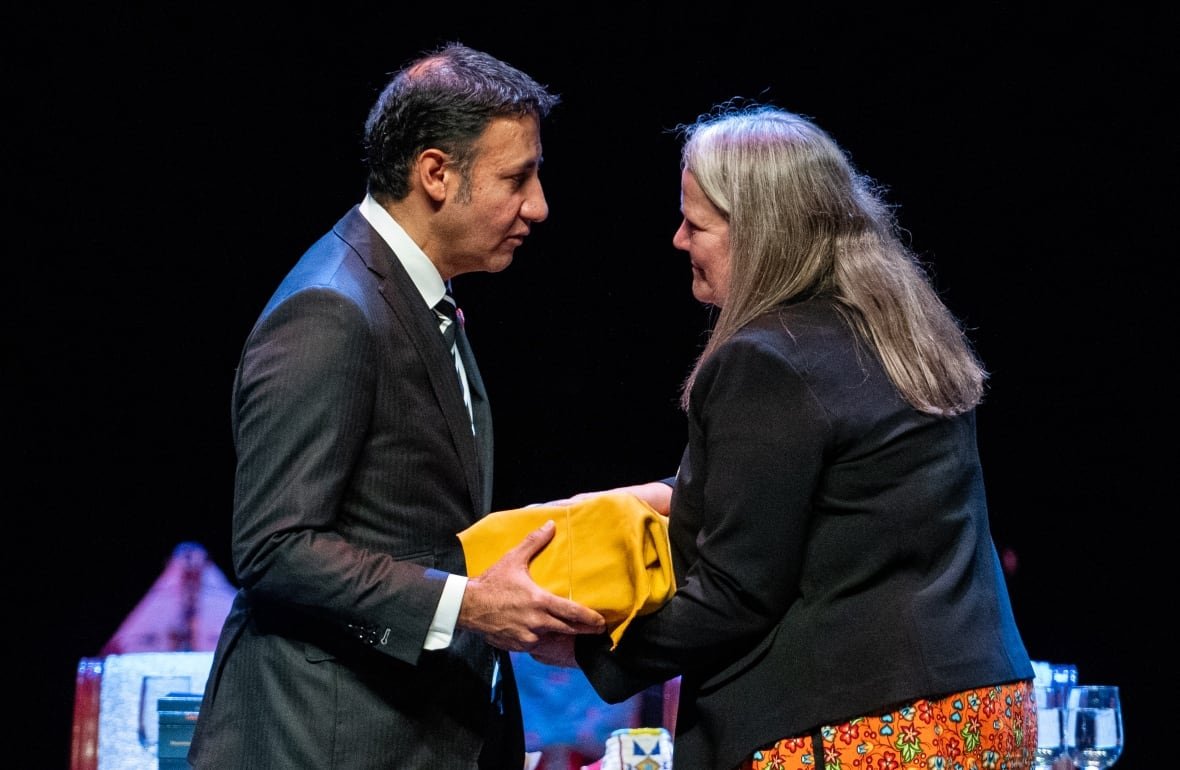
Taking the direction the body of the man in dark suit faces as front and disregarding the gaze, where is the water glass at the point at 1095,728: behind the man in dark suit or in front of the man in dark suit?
in front

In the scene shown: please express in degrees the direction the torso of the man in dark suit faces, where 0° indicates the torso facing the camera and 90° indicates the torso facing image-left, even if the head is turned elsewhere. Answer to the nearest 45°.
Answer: approximately 270°

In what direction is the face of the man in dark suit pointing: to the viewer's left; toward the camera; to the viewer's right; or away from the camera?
to the viewer's right

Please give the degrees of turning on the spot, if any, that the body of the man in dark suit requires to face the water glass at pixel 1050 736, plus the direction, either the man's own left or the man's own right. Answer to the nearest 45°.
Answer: approximately 45° to the man's own left
